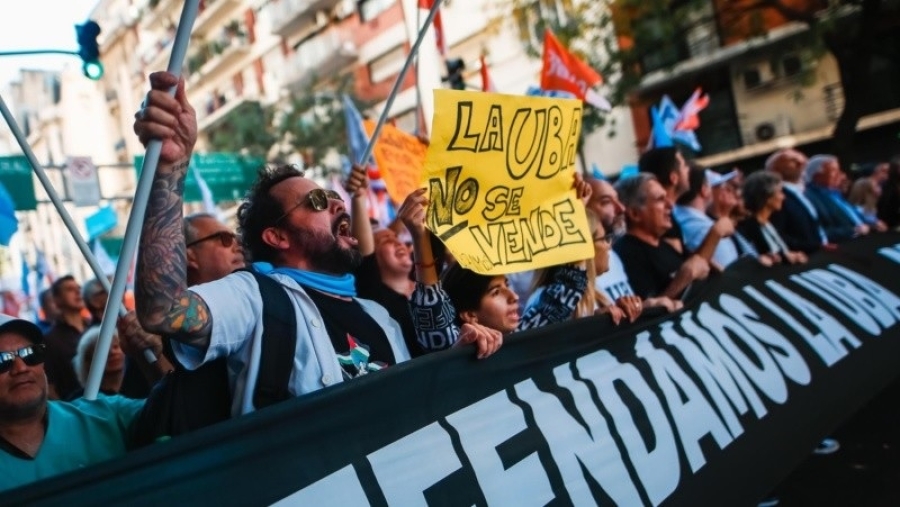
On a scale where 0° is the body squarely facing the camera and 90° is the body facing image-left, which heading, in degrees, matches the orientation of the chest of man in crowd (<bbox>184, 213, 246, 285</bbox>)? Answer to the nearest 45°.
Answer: approximately 315°

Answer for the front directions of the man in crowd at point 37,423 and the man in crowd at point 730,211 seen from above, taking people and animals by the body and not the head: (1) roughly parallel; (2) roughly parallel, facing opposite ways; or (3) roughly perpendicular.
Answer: roughly parallel

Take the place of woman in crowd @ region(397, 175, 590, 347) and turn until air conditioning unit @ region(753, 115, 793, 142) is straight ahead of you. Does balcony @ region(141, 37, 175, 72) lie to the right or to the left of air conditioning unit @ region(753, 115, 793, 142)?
left

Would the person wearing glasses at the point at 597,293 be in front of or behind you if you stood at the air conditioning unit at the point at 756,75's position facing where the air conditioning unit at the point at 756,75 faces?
in front

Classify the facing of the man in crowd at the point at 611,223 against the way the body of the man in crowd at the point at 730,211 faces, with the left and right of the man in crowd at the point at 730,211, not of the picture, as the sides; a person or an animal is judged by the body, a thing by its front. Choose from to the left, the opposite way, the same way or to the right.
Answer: the same way

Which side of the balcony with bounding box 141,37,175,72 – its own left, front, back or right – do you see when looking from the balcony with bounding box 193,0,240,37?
left

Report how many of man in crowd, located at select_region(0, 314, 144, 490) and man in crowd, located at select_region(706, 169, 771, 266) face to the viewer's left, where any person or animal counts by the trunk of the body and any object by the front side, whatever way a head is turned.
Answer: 0

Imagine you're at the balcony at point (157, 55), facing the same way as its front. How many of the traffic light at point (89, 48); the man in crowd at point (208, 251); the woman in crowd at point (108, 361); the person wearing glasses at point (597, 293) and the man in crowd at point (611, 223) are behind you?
0

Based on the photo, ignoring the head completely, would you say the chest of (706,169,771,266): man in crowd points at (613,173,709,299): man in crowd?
no

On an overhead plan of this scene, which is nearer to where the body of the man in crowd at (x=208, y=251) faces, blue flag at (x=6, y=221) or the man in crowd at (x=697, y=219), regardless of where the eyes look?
the man in crowd

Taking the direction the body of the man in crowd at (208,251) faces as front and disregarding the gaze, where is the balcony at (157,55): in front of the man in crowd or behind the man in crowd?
behind

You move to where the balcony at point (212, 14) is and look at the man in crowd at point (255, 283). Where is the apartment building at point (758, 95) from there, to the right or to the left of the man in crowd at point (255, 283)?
left

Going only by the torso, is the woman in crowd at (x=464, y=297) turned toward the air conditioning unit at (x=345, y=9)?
no

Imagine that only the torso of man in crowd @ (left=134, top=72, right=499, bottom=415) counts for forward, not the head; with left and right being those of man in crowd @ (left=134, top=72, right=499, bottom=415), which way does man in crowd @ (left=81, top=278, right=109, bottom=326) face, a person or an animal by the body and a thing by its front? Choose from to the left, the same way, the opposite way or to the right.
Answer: the same way

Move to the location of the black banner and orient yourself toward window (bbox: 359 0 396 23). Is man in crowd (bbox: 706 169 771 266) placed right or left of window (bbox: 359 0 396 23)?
right

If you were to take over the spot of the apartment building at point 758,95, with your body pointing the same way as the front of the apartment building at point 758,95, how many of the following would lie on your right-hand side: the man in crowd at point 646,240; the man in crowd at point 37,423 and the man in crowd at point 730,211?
0

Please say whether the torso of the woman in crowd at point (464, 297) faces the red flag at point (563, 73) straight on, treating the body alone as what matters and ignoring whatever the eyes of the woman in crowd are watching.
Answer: no

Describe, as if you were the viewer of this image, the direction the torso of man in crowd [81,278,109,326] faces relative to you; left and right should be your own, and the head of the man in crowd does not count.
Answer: facing the viewer and to the right of the viewer
